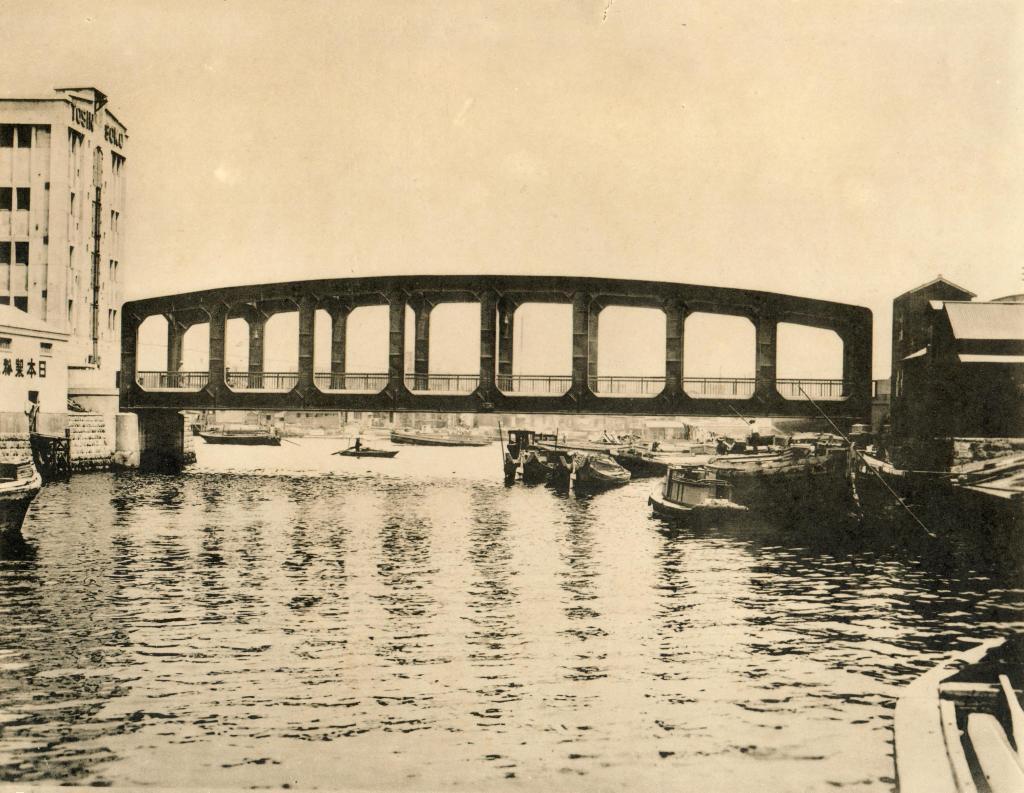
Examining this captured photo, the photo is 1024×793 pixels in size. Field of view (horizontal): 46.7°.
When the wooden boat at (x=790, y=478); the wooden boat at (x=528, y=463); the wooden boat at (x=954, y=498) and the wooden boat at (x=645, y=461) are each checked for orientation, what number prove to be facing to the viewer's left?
3

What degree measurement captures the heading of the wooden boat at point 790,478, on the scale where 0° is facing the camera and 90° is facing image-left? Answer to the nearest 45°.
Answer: approximately 90°

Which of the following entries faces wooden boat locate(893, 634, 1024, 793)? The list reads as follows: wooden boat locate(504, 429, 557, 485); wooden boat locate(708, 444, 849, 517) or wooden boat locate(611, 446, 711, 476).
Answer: wooden boat locate(504, 429, 557, 485)

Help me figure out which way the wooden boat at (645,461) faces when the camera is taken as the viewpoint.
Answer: facing to the left of the viewer

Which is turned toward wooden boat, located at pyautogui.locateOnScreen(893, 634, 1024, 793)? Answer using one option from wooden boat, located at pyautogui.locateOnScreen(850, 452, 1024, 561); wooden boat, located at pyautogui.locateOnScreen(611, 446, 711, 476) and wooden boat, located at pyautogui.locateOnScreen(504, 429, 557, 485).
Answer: wooden boat, located at pyautogui.locateOnScreen(504, 429, 557, 485)

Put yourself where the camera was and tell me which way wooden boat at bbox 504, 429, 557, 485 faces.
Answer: facing the viewer

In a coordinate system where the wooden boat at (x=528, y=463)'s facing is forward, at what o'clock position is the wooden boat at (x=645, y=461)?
the wooden boat at (x=645, y=461) is roughly at 8 o'clock from the wooden boat at (x=528, y=463).

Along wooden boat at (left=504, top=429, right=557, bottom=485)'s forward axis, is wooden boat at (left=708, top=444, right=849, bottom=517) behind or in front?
in front

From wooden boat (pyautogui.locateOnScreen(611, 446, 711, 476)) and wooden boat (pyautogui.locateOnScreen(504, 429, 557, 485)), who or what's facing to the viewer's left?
wooden boat (pyautogui.locateOnScreen(611, 446, 711, 476))

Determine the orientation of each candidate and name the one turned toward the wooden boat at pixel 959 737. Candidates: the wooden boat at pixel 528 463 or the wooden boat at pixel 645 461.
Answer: the wooden boat at pixel 528 463

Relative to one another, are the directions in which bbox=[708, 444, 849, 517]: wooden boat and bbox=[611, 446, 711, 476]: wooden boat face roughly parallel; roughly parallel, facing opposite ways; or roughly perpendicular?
roughly parallel

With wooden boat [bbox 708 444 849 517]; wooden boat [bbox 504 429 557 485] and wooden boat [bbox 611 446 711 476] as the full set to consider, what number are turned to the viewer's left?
2

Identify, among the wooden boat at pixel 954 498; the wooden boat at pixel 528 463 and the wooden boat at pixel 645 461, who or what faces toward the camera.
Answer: the wooden boat at pixel 528 463

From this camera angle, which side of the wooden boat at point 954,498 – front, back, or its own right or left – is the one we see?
left
